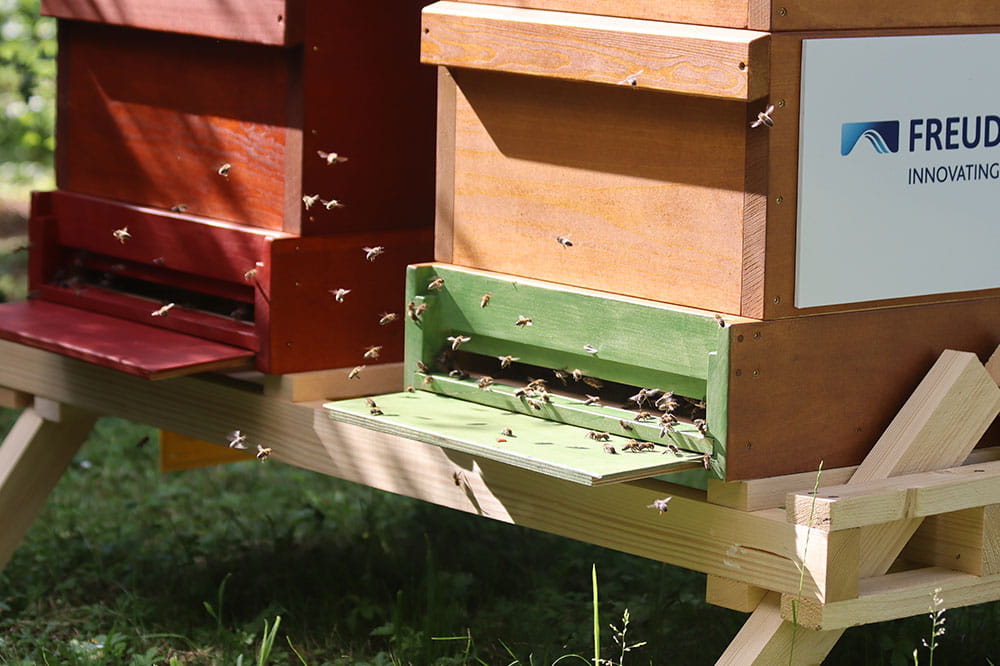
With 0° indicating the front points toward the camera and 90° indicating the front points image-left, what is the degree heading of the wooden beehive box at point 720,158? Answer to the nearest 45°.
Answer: approximately 45°

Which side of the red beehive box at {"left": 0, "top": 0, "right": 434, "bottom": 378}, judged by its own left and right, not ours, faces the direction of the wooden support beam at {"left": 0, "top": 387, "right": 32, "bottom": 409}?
right

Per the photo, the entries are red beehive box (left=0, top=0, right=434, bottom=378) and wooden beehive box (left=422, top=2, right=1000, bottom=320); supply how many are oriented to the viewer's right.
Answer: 0

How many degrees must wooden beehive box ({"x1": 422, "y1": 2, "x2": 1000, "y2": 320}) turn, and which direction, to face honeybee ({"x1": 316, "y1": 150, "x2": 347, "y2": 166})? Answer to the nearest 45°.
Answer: approximately 90° to its right

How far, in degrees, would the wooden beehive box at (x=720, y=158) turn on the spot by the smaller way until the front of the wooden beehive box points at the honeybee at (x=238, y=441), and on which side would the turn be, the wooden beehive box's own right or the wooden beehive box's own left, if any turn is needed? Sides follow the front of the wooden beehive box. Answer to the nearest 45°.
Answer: approximately 90° to the wooden beehive box's own right

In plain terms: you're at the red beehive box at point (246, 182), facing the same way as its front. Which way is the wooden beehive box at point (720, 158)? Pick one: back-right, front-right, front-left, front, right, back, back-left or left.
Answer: left

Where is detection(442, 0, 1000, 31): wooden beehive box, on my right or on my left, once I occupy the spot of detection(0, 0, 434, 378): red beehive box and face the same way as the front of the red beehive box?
on my left
